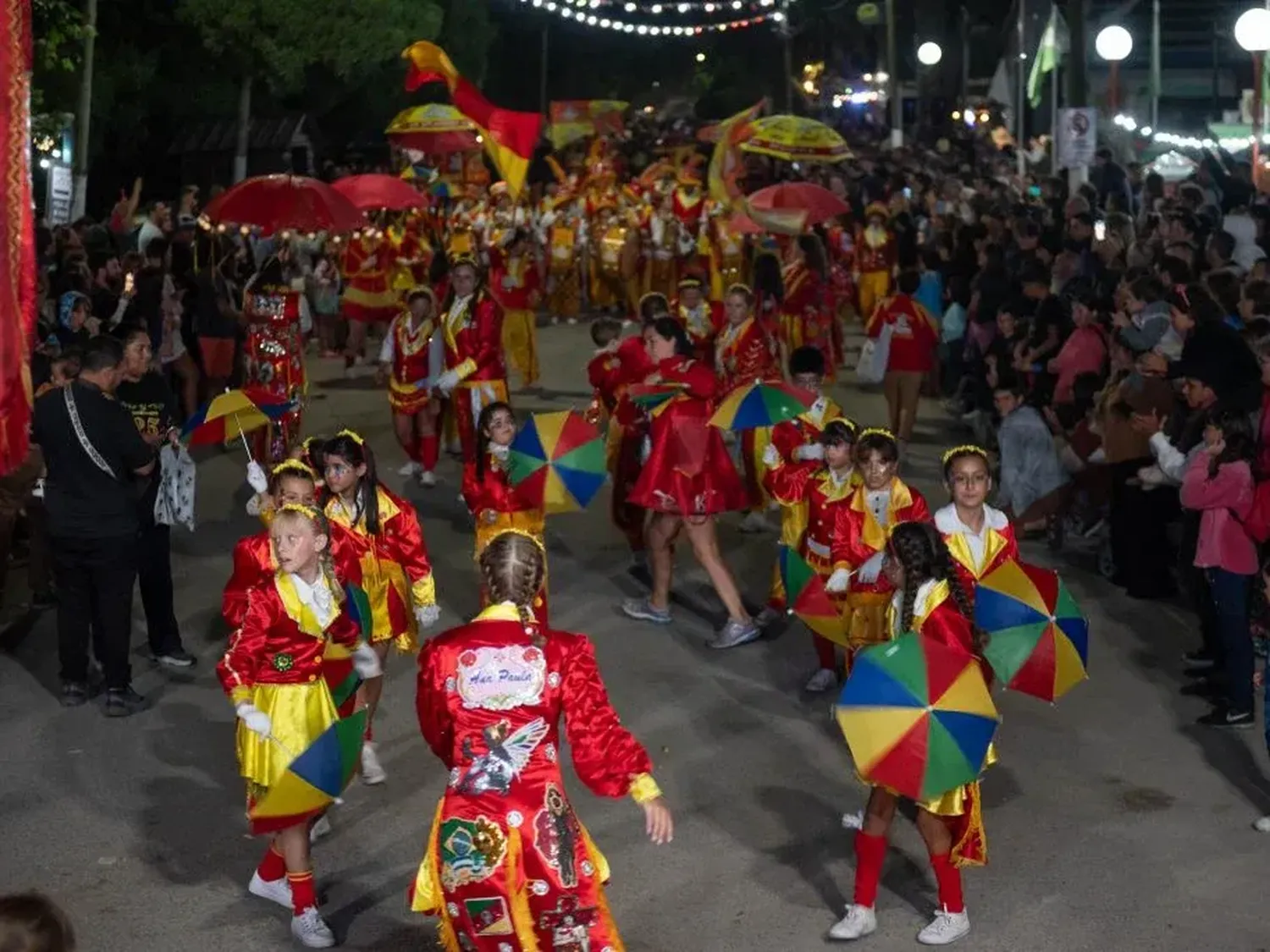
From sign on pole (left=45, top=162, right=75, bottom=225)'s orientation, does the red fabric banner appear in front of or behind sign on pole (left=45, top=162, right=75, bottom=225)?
in front

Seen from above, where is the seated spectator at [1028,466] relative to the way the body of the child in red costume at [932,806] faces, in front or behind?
behind

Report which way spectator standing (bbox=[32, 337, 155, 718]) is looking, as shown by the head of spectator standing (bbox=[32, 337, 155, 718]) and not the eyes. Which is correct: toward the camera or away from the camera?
away from the camera

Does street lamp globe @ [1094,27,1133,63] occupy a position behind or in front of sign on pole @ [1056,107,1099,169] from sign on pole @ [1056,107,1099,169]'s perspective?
behind

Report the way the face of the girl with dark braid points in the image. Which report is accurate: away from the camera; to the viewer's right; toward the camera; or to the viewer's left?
away from the camera

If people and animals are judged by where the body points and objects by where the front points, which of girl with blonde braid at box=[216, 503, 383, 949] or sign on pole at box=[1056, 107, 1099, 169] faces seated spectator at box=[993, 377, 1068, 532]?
the sign on pole

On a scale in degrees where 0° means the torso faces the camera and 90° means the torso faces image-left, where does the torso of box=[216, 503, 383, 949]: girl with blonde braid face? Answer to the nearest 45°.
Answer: approximately 315°
